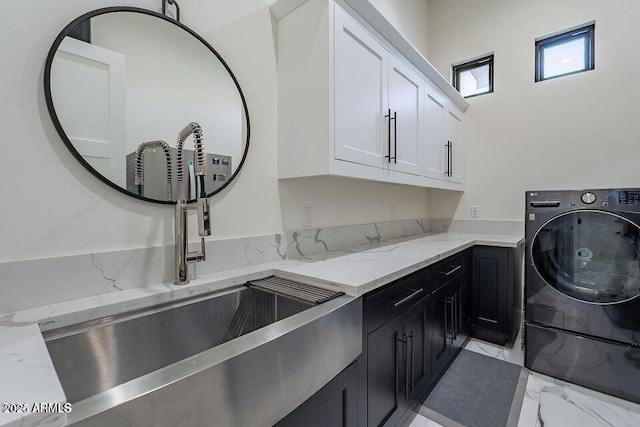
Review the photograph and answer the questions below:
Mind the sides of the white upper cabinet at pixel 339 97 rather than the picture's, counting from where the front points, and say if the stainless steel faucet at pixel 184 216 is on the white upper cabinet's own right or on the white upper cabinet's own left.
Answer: on the white upper cabinet's own right

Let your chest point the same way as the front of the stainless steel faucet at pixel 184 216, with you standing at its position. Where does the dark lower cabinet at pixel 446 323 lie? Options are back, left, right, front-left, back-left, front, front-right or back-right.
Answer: front-left

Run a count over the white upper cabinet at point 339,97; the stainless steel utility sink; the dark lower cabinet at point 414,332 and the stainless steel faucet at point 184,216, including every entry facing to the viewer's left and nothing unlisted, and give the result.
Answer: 0

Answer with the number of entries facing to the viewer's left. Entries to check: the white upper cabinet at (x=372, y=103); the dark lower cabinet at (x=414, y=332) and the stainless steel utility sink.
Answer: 0

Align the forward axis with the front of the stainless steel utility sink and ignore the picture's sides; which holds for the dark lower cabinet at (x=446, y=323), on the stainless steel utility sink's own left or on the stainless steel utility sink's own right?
on the stainless steel utility sink's own left

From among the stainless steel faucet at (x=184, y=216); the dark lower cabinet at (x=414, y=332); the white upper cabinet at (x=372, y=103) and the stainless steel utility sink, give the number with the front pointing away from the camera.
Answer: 0

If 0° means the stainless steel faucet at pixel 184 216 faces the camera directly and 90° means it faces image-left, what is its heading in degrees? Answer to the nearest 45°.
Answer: approximately 315°

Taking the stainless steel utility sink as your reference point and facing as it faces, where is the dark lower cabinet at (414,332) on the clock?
The dark lower cabinet is roughly at 10 o'clock from the stainless steel utility sink.

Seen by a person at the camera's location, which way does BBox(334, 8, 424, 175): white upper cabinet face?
facing the viewer and to the right of the viewer

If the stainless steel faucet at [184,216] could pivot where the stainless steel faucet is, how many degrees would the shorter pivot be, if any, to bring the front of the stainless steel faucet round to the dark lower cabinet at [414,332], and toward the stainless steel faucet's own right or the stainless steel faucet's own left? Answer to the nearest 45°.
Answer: approximately 45° to the stainless steel faucet's own left

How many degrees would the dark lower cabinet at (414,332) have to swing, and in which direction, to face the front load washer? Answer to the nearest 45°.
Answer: approximately 90° to its left

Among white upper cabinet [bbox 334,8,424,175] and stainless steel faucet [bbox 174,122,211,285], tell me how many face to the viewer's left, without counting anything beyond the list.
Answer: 0

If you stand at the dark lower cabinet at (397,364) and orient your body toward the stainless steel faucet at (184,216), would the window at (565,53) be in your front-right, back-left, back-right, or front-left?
back-right

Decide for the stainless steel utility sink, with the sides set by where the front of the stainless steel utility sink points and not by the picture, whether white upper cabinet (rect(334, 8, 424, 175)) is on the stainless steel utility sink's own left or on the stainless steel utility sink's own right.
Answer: on the stainless steel utility sink's own left

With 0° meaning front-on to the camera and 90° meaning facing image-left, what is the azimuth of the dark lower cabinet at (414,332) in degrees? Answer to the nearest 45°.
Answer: approximately 315°

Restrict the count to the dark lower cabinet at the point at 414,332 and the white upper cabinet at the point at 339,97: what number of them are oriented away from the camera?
0
